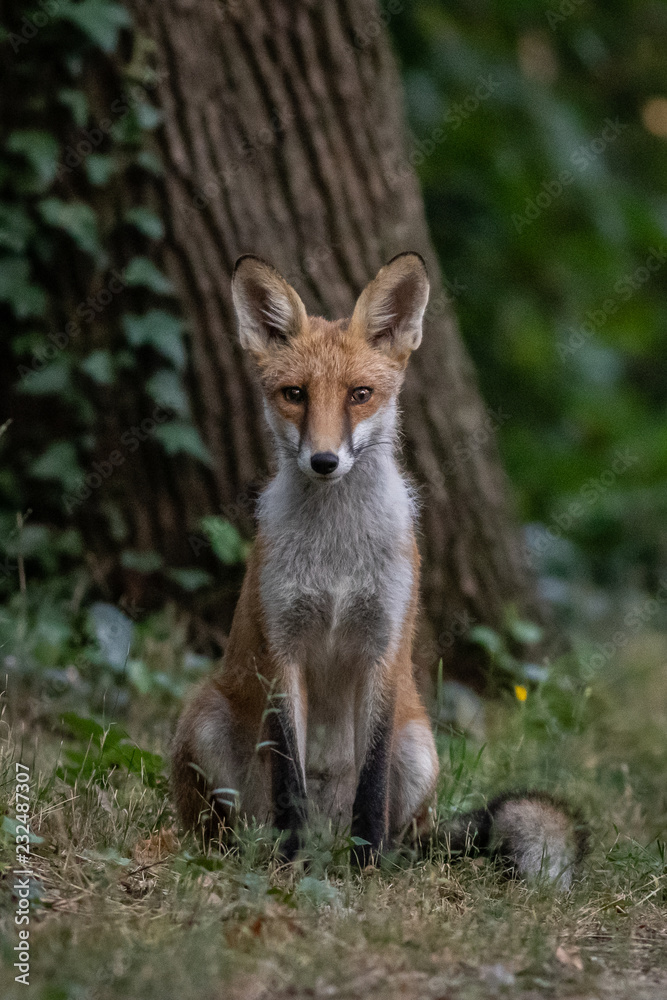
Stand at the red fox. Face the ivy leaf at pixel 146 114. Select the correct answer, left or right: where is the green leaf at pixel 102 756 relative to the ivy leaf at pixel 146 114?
left

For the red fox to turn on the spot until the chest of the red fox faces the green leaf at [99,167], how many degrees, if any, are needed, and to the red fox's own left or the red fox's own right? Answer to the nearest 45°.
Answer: approximately 135° to the red fox's own right

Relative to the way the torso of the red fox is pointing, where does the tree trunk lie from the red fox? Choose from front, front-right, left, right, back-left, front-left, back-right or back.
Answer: back

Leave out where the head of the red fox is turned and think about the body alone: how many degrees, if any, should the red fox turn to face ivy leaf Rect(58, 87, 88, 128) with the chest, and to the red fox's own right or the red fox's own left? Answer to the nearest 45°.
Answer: approximately 135° to the red fox's own right

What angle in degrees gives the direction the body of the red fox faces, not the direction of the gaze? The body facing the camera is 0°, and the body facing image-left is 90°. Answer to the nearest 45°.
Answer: approximately 0°

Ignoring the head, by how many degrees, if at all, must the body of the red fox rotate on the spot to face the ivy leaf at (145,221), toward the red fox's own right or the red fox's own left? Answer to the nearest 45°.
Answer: approximately 135° to the red fox's own right

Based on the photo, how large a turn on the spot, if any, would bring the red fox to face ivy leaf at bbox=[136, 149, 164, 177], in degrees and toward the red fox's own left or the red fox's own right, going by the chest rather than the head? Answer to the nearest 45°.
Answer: approximately 135° to the red fox's own right
